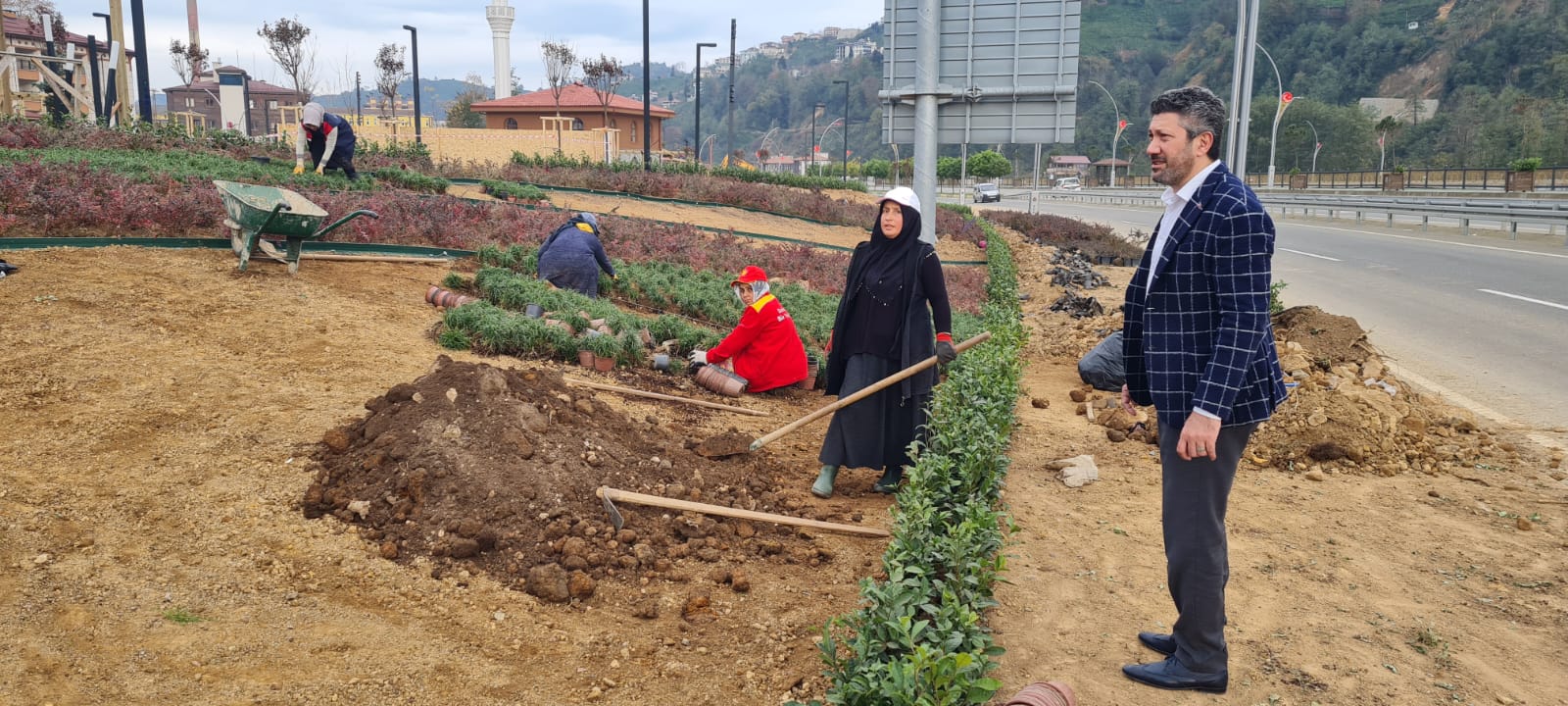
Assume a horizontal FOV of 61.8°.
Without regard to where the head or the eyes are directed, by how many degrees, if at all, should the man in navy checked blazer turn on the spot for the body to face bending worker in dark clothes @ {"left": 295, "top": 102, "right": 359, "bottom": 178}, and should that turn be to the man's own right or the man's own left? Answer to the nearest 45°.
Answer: approximately 45° to the man's own right

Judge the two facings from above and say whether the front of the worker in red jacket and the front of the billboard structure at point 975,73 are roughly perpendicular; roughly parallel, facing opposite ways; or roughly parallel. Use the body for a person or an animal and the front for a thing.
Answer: roughly perpendicular

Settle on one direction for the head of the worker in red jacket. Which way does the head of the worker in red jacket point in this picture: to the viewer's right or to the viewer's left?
to the viewer's left

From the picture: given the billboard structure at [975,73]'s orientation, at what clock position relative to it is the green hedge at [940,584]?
The green hedge is roughly at 6 o'clock from the billboard structure.

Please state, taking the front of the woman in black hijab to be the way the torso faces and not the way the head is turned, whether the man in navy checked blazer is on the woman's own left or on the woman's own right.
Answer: on the woman's own left

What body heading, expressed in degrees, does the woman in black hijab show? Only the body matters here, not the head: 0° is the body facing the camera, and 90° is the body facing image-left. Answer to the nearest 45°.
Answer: approximately 45°

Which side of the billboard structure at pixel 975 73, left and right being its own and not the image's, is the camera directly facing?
back

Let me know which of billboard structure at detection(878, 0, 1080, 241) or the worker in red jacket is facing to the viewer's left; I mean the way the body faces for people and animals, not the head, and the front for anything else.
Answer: the worker in red jacket

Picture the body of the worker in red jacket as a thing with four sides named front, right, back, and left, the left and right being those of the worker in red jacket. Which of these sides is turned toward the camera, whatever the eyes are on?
left

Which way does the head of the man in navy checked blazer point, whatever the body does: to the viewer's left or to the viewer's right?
to the viewer's left
